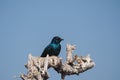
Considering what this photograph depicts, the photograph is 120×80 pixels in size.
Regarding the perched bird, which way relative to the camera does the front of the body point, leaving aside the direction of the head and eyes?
to the viewer's right
